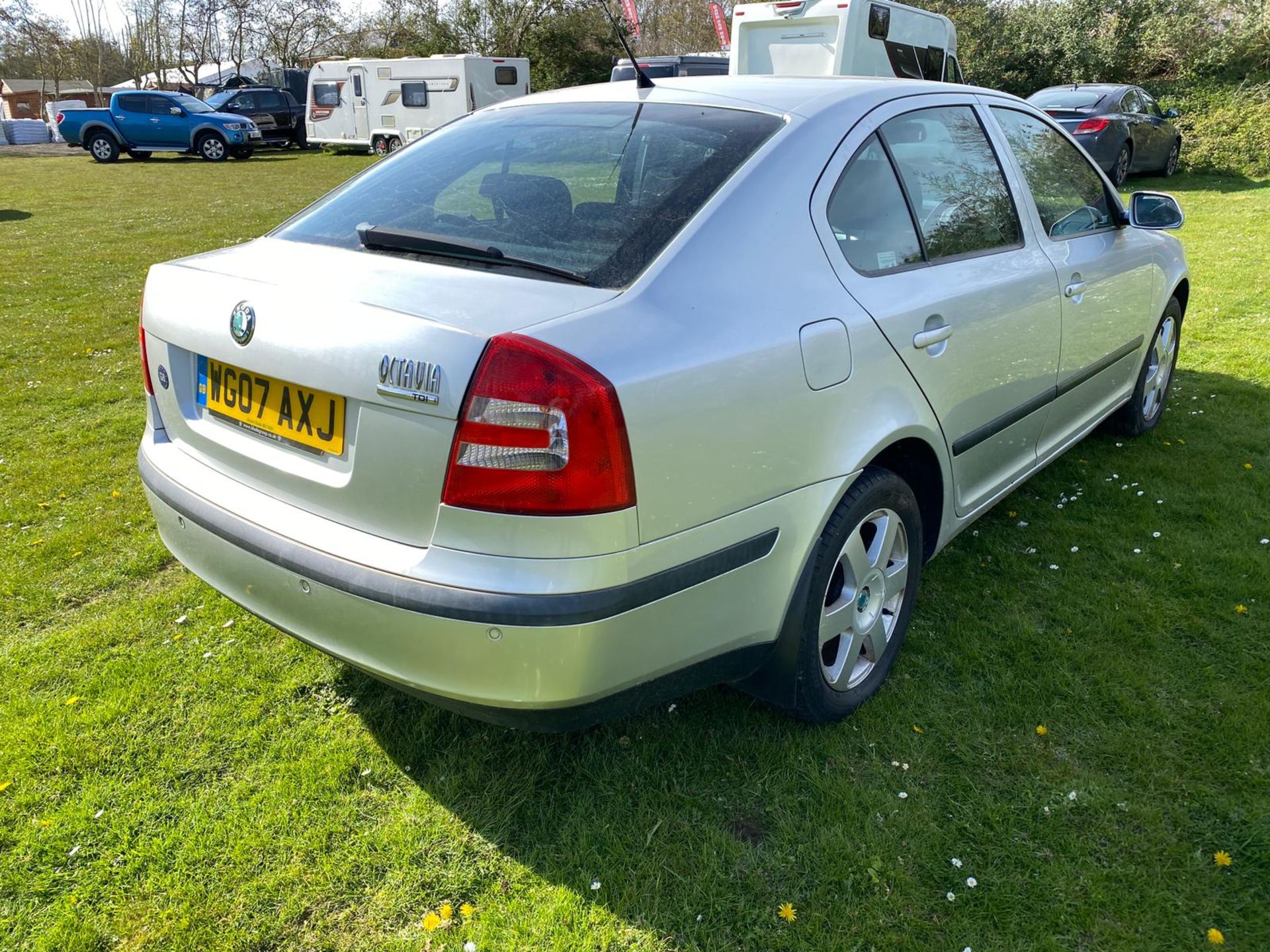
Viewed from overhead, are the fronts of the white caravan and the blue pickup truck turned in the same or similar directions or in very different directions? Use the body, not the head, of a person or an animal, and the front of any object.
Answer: very different directions

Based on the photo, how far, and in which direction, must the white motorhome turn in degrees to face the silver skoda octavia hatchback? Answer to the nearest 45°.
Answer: approximately 135° to its right

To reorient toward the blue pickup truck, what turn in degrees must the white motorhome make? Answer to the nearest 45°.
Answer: approximately 90° to its left

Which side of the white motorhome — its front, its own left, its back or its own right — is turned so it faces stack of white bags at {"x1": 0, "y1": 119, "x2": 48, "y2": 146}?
left

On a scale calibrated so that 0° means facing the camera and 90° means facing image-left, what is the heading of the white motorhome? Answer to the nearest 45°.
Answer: approximately 225°

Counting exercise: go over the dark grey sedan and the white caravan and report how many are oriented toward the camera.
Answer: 0

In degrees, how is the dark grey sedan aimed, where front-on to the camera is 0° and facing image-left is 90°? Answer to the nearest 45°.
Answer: approximately 225°

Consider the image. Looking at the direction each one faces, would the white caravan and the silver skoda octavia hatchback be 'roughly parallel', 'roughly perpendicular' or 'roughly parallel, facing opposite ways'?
roughly perpendicular

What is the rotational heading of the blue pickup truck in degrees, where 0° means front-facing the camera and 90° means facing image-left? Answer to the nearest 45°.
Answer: approximately 315°

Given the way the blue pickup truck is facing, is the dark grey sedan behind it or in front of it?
in front
